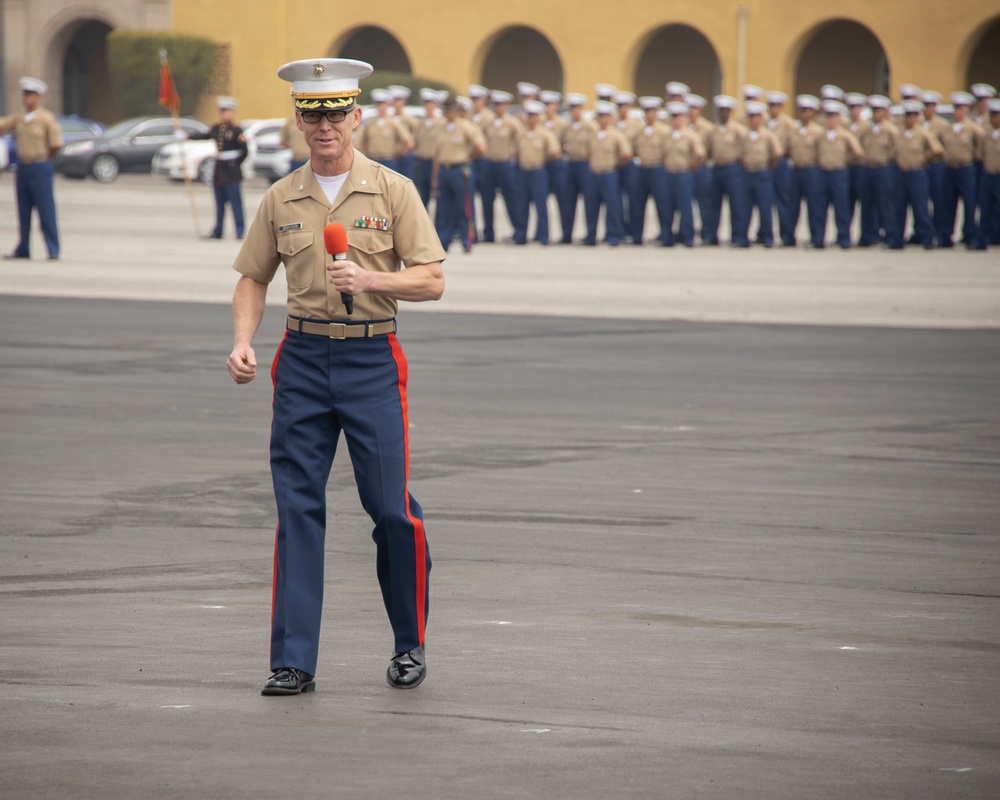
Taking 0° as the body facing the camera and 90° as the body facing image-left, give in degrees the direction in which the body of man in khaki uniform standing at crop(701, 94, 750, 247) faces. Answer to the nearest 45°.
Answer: approximately 0°

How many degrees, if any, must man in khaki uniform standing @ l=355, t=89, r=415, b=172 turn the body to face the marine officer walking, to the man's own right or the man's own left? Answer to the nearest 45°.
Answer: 0° — they already face them

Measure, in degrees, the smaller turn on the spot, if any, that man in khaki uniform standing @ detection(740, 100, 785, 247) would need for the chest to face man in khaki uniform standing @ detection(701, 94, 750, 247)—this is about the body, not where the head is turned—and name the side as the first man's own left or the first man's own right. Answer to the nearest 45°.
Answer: approximately 45° to the first man's own right

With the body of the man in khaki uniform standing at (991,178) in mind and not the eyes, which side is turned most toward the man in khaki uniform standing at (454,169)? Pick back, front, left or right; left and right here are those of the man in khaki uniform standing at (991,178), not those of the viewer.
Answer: right

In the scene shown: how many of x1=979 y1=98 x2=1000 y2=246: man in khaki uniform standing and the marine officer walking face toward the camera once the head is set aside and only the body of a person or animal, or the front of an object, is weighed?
2

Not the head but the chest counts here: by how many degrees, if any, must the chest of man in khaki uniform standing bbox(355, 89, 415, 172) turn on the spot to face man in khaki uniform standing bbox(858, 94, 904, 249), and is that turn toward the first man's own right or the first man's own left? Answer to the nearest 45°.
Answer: approximately 90° to the first man's own left

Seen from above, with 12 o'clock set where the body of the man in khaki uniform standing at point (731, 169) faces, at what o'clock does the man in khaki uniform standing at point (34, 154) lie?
the man in khaki uniform standing at point (34, 154) is roughly at 2 o'clock from the man in khaki uniform standing at point (731, 169).

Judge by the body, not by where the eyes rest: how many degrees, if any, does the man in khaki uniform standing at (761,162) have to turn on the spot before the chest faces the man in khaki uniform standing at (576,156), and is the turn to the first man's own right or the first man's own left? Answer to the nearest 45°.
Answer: approximately 45° to the first man's own right
